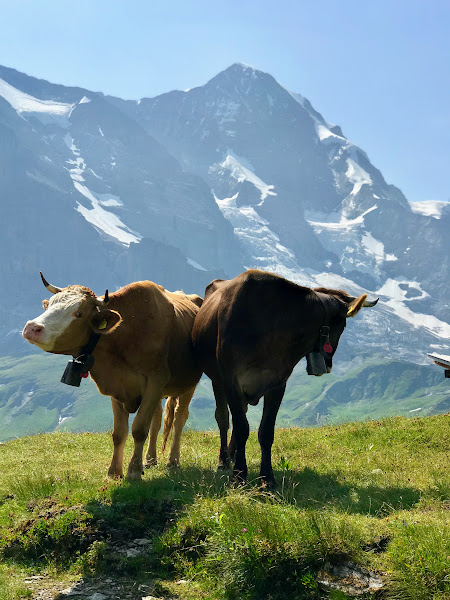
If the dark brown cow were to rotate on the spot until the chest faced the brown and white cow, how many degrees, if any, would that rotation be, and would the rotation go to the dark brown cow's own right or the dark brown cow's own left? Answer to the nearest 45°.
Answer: approximately 135° to the dark brown cow's own right

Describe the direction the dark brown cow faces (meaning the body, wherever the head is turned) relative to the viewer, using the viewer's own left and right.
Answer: facing the viewer and to the right of the viewer

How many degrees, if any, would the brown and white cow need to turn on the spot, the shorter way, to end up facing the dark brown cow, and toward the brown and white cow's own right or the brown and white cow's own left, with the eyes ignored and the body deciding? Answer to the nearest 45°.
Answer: approximately 135° to the brown and white cow's own left

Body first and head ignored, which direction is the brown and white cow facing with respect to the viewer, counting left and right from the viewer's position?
facing the viewer and to the left of the viewer

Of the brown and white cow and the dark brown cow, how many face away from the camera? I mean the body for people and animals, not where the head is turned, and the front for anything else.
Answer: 0
